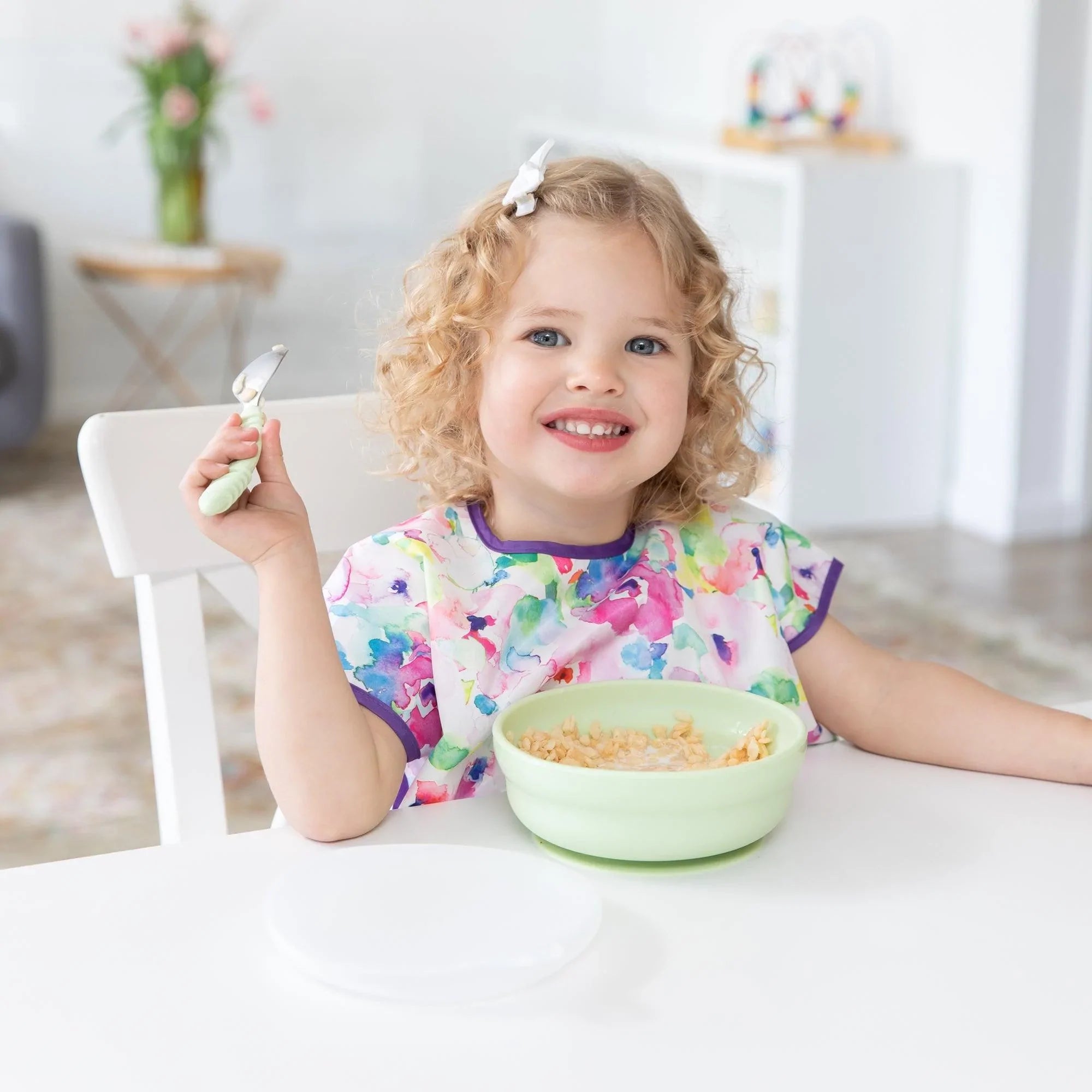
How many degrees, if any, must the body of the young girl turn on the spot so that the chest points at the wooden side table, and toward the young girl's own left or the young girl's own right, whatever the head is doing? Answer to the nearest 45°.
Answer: approximately 180°

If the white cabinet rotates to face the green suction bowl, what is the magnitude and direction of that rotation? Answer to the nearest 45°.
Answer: approximately 45° to its left

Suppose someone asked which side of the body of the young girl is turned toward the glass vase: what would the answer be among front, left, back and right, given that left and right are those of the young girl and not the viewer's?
back

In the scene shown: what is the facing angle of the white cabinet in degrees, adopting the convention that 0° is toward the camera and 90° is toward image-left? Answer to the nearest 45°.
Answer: approximately 45°

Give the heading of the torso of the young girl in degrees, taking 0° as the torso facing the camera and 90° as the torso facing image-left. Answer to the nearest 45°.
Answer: approximately 0°

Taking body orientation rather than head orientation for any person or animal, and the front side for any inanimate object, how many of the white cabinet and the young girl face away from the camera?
0
